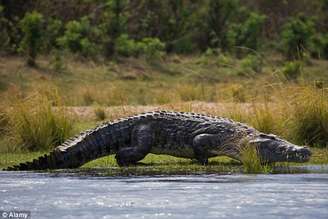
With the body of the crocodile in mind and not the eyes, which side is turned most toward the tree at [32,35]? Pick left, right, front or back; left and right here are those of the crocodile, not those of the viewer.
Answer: left

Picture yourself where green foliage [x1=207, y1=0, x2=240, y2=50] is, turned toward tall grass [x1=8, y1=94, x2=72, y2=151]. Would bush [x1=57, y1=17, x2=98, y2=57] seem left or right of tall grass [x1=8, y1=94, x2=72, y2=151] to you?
right

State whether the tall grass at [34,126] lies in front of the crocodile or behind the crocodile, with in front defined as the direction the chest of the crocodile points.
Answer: behind

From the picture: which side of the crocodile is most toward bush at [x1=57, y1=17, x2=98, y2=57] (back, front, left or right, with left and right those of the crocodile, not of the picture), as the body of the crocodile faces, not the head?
left

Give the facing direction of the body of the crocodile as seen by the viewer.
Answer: to the viewer's right

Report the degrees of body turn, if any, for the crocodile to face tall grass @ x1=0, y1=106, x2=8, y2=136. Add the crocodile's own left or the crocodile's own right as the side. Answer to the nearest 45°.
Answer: approximately 135° to the crocodile's own left

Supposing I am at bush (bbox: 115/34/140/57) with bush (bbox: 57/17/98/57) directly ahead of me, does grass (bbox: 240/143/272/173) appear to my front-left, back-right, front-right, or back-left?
back-left

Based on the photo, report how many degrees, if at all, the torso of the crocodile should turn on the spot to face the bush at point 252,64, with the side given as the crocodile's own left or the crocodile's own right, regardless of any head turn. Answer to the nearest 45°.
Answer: approximately 90° to the crocodile's own left

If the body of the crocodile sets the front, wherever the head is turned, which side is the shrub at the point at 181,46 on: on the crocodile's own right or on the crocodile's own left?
on the crocodile's own left

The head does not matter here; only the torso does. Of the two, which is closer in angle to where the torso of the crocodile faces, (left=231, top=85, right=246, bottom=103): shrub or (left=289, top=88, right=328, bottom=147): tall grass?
the tall grass
